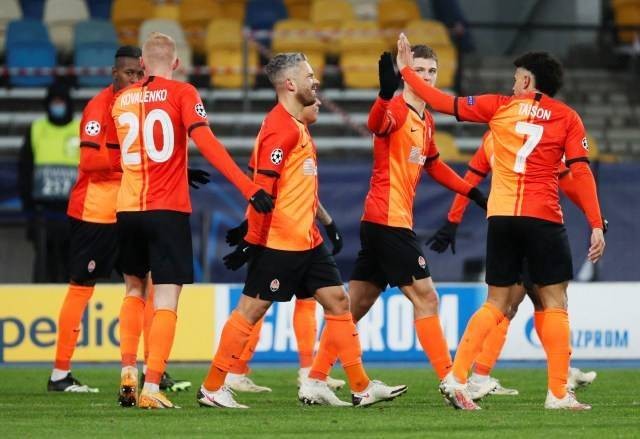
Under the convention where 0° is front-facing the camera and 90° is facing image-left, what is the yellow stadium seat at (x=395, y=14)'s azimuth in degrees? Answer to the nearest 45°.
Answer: approximately 0°

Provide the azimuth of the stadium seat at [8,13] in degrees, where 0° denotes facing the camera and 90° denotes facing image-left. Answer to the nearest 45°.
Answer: approximately 0°

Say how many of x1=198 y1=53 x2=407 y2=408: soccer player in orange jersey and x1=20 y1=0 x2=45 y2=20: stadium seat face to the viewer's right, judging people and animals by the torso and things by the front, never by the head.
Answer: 1

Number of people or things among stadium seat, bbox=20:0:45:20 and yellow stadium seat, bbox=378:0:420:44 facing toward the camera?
2

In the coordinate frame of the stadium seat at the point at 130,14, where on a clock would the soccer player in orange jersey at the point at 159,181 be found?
The soccer player in orange jersey is roughly at 12 o'clock from the stadium seat.

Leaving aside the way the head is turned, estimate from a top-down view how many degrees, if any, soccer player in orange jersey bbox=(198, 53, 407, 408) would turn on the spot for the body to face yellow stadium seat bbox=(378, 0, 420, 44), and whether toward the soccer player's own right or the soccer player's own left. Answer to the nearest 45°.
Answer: approximately 90° to the soccer player's own left

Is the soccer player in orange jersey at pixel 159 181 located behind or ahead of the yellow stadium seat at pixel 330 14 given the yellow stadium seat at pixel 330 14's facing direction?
ahead

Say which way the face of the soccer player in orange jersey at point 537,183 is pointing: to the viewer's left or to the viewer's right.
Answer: to the viewer's left

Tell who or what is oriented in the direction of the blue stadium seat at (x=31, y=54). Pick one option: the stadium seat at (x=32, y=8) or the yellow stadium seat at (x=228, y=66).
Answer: the stadium seat

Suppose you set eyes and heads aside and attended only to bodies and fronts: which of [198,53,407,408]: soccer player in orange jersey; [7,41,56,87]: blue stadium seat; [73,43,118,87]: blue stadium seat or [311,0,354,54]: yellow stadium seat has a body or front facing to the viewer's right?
the soccer player in orange jersey

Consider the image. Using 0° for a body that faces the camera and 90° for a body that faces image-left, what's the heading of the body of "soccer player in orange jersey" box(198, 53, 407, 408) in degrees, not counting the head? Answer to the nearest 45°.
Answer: approximately 270°

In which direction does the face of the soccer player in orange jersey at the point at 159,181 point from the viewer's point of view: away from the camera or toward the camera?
away from the camera

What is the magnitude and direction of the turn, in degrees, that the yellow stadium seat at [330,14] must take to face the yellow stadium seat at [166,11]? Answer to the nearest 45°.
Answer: approximately 90° to its right
